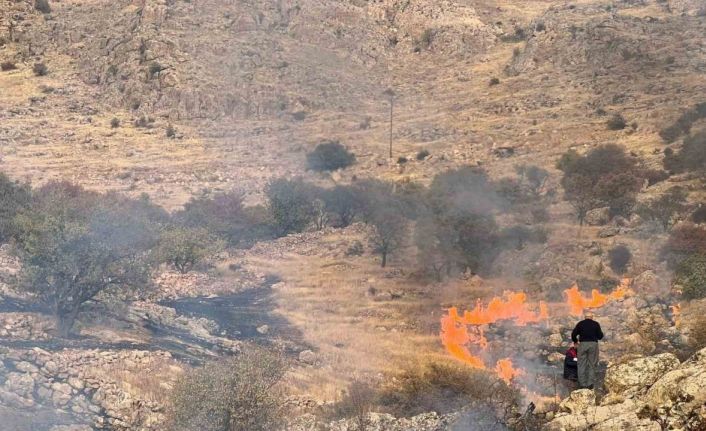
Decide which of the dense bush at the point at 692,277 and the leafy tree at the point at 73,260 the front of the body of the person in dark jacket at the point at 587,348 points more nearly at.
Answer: the dense bush

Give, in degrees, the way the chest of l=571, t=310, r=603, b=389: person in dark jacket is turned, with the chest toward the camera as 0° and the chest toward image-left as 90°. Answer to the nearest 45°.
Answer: approximately 180°

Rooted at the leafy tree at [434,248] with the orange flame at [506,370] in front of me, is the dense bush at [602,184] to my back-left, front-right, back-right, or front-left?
back-left

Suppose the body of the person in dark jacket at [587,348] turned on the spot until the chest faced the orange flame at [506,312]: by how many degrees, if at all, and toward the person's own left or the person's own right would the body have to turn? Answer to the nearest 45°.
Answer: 0° — they already face it

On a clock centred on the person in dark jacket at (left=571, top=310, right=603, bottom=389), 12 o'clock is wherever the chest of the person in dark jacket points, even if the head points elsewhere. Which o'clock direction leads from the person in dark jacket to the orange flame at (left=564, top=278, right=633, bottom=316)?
The orange flame is roughly at 12 o'clock from the person in dark jacket.

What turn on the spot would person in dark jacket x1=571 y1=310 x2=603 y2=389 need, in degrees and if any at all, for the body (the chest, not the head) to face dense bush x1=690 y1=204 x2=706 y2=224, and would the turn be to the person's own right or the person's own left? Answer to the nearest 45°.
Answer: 0° — they already face it

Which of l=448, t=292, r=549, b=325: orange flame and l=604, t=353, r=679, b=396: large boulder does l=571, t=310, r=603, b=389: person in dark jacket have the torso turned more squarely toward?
the orange flame

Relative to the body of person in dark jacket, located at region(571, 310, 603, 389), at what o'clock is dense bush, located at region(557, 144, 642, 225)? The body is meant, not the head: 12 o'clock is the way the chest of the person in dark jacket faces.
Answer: The dense bush is roughly at 12 o'clock from the person in dark jacket.

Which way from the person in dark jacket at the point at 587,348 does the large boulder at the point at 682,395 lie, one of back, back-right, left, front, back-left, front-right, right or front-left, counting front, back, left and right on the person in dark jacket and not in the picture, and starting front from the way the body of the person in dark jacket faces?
back-right

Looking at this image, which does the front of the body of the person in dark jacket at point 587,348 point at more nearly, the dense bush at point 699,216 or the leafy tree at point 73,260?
the dense bush
